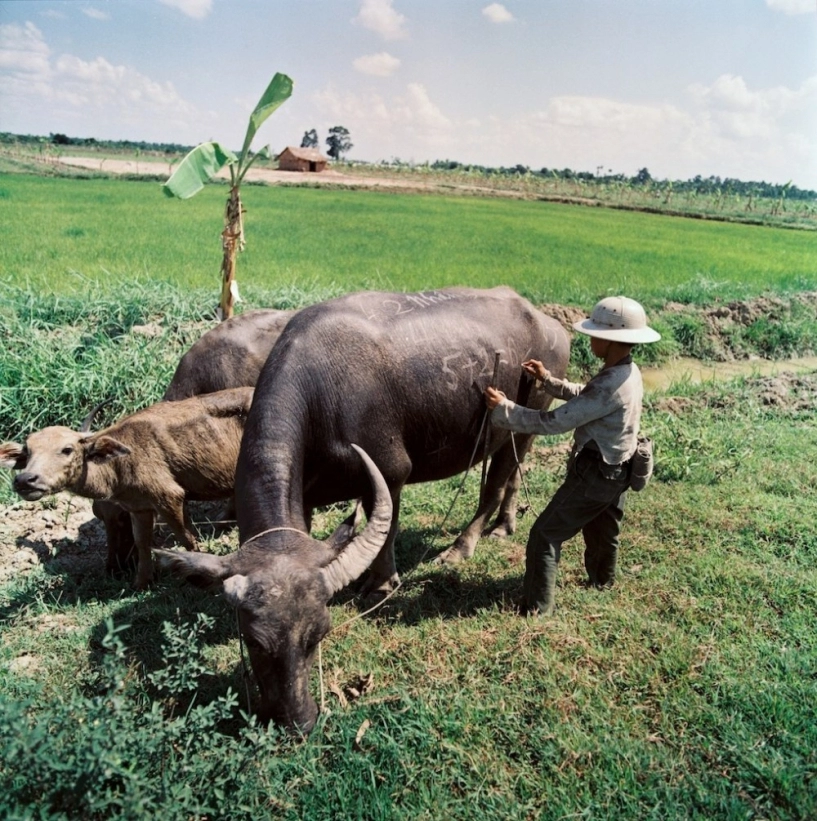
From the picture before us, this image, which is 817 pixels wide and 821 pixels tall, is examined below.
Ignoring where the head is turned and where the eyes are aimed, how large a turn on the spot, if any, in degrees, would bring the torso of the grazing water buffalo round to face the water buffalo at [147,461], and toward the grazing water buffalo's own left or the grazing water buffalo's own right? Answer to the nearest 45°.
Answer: approximately 90° to the grazing water buffalo's own right

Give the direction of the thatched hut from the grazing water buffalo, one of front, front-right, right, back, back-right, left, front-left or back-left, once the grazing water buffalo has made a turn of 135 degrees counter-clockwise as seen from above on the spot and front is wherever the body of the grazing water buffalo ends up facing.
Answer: left

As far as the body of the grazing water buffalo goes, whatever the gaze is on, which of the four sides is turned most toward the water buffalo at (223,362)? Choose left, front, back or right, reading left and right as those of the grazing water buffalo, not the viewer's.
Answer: right

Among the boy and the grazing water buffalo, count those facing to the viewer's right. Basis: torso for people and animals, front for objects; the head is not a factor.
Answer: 0

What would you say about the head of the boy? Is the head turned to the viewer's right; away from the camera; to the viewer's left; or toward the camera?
to the viewer's left

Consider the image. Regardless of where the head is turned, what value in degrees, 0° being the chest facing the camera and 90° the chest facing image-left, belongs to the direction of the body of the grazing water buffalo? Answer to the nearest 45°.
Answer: approximately 45°

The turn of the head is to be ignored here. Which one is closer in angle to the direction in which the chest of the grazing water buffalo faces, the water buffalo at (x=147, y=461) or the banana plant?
the water buffalo

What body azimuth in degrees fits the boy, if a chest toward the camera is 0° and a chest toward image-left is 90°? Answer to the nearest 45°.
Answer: approximately 90°

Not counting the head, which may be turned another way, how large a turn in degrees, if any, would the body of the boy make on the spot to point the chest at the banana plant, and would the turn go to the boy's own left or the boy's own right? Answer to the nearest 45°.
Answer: approximately 45° to the boy's own right

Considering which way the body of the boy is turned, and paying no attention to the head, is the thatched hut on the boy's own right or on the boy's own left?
on the boy's own right

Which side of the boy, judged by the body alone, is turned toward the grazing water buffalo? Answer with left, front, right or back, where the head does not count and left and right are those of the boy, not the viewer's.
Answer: front

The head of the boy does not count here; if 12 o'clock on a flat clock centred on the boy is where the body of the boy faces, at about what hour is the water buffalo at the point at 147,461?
The water buffalo is roughly at 12 o'clock from the boy.
